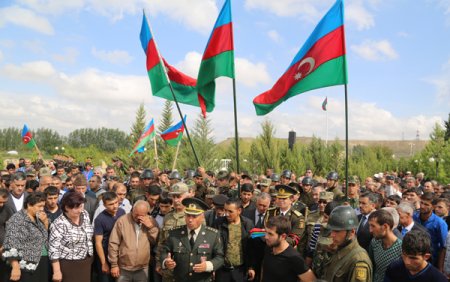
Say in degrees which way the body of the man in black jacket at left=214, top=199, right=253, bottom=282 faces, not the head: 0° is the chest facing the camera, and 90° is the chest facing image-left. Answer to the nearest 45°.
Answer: approximately 0°

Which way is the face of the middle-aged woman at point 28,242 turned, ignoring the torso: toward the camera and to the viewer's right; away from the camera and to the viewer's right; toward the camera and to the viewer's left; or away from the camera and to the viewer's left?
toward the camera and to the viewer's right

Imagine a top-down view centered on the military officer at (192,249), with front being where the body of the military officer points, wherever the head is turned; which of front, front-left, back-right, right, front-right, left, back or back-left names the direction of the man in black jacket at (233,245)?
back-left

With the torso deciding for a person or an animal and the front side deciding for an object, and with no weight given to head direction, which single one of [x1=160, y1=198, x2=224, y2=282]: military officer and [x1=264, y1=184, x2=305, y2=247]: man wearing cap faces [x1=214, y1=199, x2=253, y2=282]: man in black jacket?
the man wearing cap

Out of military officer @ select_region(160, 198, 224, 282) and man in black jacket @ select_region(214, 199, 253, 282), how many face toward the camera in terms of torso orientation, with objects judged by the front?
2

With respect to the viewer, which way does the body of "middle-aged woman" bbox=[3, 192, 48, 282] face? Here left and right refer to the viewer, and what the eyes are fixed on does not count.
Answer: facing the viewer and to the right of the viewer
